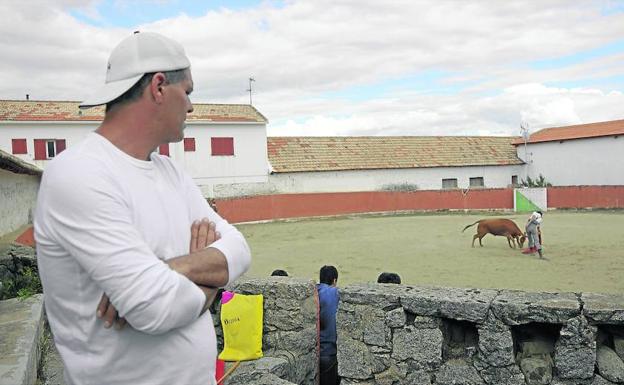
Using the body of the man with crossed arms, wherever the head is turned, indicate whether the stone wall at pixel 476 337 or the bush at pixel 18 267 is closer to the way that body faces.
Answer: the stone wall

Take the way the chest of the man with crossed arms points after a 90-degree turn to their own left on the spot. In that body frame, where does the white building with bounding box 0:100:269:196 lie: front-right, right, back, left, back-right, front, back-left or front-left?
front-left

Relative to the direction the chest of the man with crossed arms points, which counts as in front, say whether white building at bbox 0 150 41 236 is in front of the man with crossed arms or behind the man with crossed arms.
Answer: behind

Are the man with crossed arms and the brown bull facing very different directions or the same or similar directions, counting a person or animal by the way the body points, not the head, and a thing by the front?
same or similar directions

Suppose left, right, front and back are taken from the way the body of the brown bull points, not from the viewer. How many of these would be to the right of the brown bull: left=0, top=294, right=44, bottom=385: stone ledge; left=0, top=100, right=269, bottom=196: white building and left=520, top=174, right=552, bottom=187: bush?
1

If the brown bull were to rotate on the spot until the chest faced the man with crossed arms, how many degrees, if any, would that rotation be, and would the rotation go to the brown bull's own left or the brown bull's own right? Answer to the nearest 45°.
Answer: approximately 90° to the brown bull's own right

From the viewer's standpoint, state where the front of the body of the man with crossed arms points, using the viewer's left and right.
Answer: facing the viewer and to the right of the viewer

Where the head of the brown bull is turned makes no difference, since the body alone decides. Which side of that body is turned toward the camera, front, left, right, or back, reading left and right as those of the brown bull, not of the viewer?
right

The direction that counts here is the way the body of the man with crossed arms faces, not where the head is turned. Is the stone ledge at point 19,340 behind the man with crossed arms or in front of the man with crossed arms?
behind

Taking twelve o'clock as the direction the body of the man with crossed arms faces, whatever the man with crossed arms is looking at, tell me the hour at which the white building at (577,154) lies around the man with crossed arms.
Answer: The white building is roughly at 9 o'clock from the man with crossed arms.

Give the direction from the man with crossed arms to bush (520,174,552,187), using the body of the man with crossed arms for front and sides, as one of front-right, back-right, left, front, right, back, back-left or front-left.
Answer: left

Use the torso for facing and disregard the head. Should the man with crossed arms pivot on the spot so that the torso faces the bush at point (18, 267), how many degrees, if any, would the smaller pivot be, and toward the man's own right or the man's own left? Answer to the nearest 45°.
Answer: approximately 135° to the man's own left

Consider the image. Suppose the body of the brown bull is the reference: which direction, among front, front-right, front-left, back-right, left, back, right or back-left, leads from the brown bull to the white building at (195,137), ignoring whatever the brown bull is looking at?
back-left
